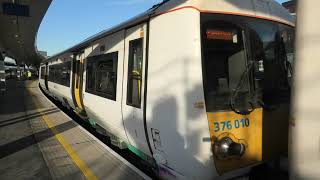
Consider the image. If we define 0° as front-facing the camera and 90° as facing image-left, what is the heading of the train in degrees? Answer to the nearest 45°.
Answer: approximately 315°

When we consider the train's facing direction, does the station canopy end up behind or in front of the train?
behind
